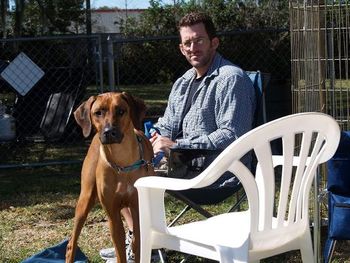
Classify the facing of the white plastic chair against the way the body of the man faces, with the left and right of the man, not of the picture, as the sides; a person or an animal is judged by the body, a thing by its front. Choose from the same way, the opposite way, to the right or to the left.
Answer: to the right

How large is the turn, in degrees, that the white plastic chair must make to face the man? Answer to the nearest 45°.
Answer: approximately 45° to its right

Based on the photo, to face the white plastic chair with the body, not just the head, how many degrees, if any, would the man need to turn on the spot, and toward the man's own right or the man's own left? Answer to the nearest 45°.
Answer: approximately 45° to the man's own left

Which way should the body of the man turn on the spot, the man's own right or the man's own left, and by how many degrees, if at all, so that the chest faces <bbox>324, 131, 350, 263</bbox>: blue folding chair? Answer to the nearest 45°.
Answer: approximately 90° to the man's own left

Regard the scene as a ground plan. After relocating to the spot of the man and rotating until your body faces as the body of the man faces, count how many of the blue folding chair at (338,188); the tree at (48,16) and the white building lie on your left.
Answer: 1

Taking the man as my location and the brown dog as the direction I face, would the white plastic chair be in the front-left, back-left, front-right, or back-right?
front-left

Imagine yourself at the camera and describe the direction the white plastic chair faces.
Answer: facing away from the viewer and to the left of the viewer

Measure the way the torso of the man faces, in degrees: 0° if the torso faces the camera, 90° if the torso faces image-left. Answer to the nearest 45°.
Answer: approximately 45°

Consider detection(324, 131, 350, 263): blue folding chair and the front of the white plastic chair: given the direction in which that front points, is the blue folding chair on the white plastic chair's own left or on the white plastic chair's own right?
on the white plastic chair's own right

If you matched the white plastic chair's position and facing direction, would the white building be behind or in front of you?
in front

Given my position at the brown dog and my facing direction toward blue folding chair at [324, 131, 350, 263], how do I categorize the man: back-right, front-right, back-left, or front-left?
front-left

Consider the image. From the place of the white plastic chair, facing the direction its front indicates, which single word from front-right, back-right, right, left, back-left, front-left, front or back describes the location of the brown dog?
front

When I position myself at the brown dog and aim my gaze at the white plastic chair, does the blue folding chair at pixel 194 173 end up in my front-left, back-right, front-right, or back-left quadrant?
front-left

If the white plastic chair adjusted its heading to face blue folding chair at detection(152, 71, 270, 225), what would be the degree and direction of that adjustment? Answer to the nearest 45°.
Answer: approximately 45° to its right

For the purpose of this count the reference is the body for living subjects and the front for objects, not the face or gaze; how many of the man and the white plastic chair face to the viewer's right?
0
